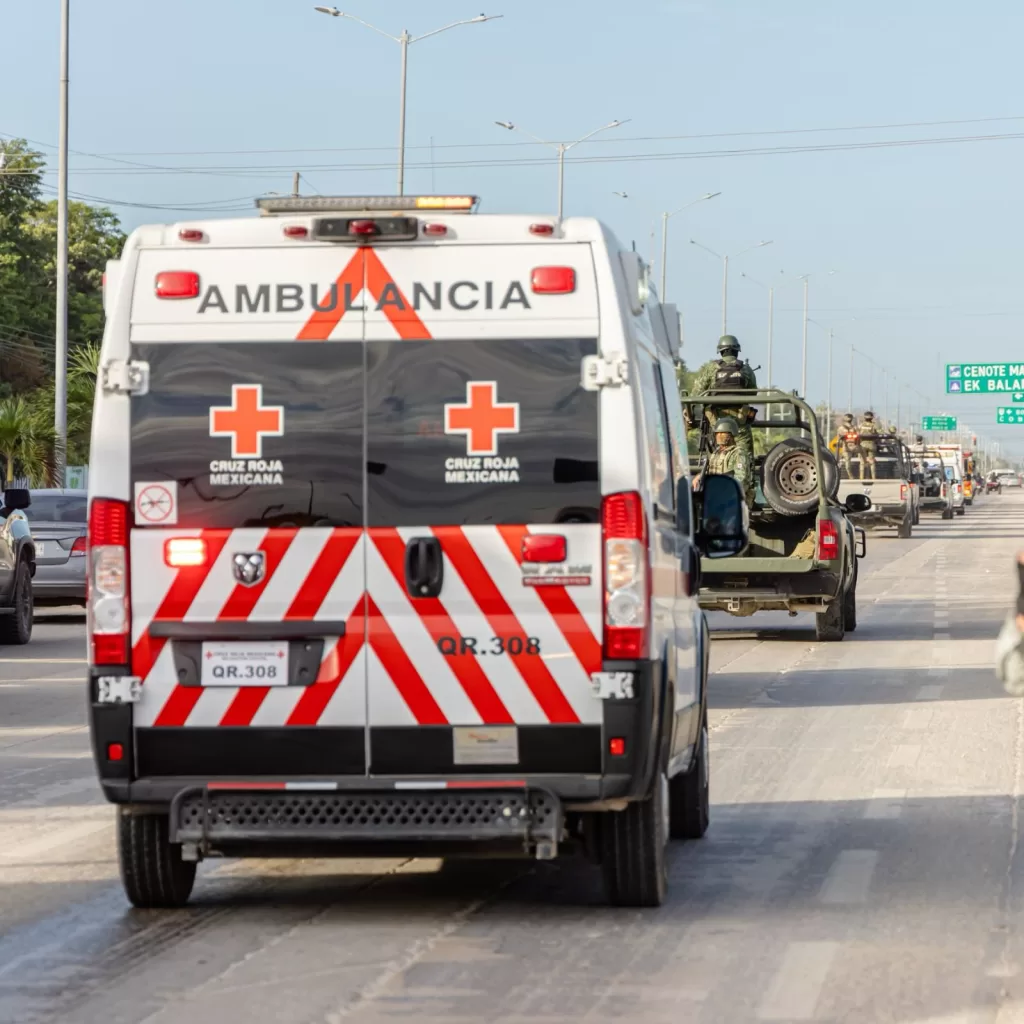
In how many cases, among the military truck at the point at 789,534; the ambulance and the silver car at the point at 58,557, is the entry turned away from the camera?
3

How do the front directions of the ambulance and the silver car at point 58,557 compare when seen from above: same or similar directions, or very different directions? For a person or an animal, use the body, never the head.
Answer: same or similar directions

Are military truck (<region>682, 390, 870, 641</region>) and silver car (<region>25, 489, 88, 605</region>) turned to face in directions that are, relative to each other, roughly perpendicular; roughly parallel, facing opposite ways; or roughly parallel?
roughly parallel

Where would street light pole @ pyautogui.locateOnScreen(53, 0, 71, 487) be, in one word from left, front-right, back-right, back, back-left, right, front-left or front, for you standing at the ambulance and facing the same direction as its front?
front

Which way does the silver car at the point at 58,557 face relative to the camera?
away from the camera

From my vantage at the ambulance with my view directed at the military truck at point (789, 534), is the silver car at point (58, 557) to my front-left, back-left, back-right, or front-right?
front-left

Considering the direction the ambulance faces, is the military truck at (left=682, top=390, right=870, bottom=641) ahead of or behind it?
ahead

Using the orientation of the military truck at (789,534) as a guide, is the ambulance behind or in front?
behind

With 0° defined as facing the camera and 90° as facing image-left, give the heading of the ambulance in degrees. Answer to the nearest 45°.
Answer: approximately 180°

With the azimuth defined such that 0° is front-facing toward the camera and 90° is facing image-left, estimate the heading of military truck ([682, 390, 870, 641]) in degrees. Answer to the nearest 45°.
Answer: approximately 180°

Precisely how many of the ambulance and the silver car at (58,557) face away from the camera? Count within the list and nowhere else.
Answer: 2

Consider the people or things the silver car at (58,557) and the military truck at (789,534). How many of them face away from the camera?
2

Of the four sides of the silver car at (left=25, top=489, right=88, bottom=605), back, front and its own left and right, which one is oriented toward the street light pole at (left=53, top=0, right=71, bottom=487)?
front

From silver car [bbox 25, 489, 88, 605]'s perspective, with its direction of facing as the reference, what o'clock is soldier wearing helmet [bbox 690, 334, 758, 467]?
The soldier wearing helmet is roughly at 4 o'clock from the silver car.

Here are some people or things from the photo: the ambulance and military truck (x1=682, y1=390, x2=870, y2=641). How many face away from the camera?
2
